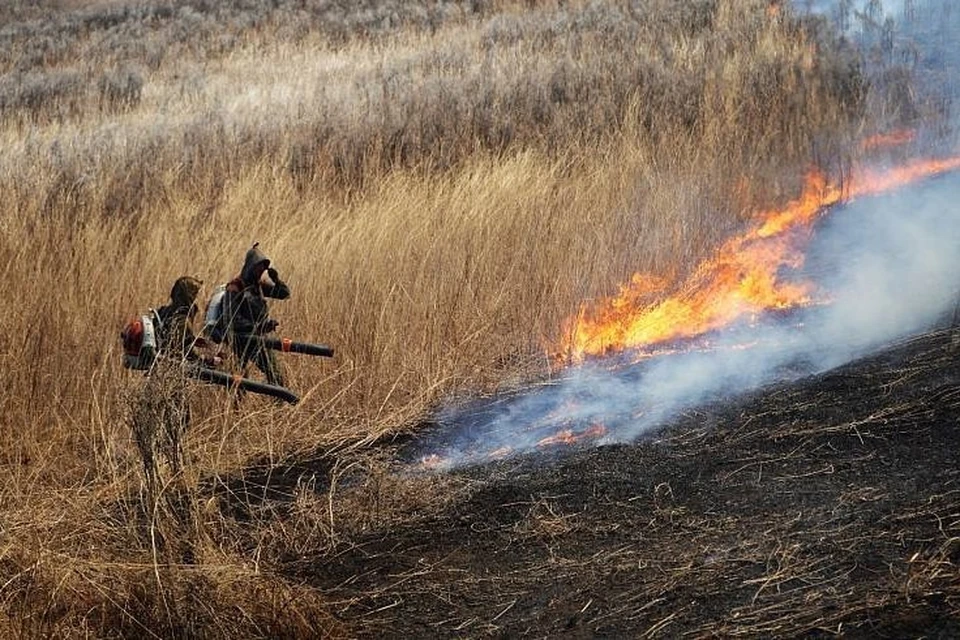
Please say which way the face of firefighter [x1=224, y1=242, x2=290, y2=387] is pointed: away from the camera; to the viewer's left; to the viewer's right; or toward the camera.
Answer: to the viewer's right

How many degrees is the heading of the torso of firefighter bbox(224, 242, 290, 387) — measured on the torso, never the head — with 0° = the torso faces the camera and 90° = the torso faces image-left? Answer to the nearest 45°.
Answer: approximately 270°
